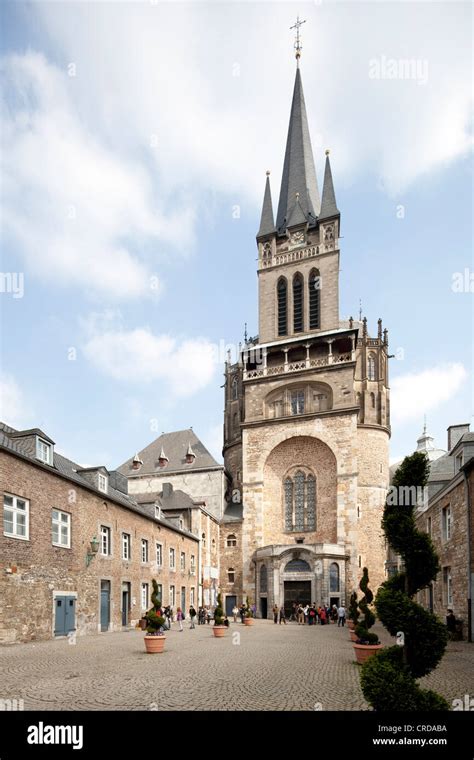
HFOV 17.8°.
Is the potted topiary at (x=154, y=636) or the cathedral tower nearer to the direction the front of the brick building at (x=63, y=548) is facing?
the potted topiary

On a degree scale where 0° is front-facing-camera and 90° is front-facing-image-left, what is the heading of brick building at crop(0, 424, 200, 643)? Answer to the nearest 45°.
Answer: approximately 315°

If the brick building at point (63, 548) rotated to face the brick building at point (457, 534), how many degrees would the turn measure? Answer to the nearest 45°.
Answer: approximately 45° to its left

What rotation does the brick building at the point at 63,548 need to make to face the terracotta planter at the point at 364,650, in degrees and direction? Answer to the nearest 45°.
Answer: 0° — it already faces it

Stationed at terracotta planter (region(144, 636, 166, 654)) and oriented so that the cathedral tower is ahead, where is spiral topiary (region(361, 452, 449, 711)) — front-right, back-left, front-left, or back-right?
back-right
